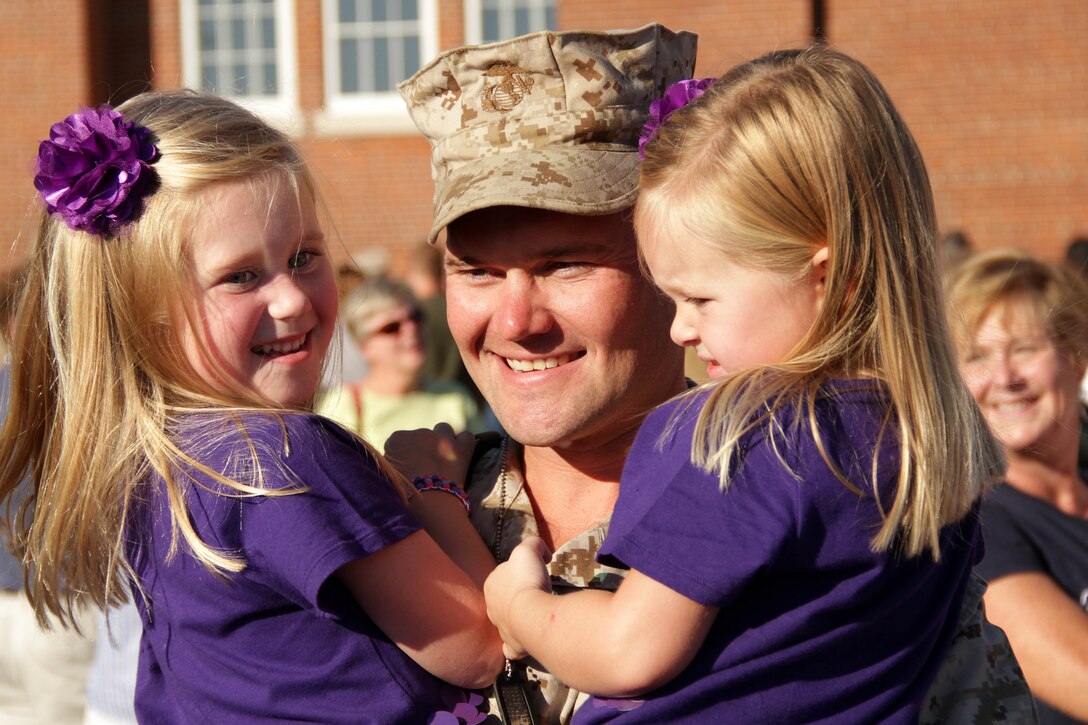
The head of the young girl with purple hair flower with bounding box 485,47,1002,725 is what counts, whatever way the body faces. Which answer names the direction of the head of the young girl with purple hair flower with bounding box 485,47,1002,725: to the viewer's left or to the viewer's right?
to the viewer's left

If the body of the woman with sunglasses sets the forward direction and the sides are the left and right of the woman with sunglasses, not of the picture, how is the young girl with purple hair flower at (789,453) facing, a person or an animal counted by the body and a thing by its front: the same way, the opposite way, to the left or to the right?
the opposite way

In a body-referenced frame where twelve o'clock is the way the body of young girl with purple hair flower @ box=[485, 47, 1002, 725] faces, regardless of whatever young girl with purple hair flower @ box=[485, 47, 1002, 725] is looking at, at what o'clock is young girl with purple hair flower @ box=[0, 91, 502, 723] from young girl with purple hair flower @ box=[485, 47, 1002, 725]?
young girl with purple hair flower @ box=[0, 91, 502, 723] is roughly at 11 o'clock from young girl with purple hair flower @ box=[485, 47, 1002, 725].

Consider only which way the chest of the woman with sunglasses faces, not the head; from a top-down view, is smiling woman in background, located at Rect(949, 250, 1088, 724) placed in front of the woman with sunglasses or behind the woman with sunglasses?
in front

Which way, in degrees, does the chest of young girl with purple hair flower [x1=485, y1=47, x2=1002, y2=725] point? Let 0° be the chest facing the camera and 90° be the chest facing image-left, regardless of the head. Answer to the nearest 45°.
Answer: approximately 135°

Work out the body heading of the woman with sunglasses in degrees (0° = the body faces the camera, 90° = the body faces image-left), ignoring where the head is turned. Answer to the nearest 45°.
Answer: approximately 315°

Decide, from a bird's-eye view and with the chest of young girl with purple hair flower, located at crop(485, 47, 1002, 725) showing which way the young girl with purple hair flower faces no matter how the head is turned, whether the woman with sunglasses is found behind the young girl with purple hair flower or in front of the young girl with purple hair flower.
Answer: in front
